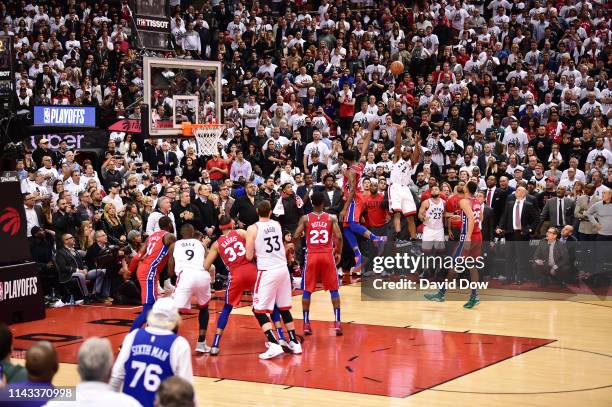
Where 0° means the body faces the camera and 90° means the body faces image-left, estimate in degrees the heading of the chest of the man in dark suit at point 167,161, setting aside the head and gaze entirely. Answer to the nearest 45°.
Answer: approximately 0°

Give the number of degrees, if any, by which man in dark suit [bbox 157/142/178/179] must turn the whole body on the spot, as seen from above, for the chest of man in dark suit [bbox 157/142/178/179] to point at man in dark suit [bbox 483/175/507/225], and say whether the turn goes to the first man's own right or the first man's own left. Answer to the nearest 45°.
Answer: approximately 45° to the first man's own left

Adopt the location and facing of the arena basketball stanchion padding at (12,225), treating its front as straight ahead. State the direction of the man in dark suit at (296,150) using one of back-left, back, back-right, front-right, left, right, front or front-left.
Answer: back-left

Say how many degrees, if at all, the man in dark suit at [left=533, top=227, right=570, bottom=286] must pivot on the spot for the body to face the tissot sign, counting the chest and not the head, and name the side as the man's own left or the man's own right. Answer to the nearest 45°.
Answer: approximately 90° to the man's own right

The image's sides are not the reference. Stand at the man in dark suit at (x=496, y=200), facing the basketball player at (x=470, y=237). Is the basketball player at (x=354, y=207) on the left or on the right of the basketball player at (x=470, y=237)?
right

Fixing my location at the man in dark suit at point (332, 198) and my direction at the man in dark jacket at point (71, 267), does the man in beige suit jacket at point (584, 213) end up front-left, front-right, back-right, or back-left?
back-left

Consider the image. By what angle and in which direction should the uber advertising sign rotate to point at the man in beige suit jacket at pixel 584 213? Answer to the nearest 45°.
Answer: approximately 45° to its left

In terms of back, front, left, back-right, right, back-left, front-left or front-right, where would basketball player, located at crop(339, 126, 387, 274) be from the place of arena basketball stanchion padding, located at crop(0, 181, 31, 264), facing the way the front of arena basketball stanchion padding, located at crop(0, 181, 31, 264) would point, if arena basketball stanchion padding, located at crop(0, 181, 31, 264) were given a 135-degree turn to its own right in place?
back-right
